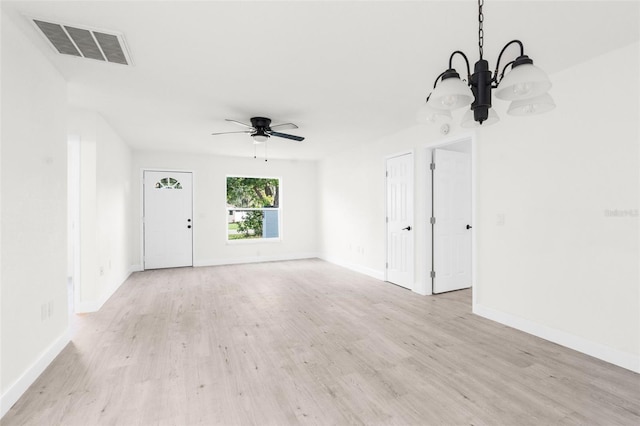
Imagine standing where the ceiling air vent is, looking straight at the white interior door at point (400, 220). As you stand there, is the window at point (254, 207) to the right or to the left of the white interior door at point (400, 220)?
left

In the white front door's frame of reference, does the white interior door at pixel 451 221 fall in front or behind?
in front

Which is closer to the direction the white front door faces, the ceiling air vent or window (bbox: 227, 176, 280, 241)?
the ceiling air vent

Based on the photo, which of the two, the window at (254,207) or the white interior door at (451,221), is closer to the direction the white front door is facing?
the white interior door

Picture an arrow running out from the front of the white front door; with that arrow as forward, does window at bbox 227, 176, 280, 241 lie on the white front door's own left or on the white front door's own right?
on the white front door's own left

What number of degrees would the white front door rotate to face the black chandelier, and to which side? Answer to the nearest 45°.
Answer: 0° — it already faces it

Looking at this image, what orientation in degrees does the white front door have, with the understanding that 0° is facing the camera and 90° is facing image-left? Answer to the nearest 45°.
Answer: approximately 0°

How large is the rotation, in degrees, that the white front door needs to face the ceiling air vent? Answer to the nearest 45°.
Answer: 0° — it already faces it

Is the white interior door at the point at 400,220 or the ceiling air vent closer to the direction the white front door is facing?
the ceiling air vent

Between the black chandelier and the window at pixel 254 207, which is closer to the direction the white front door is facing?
the black chandelier
